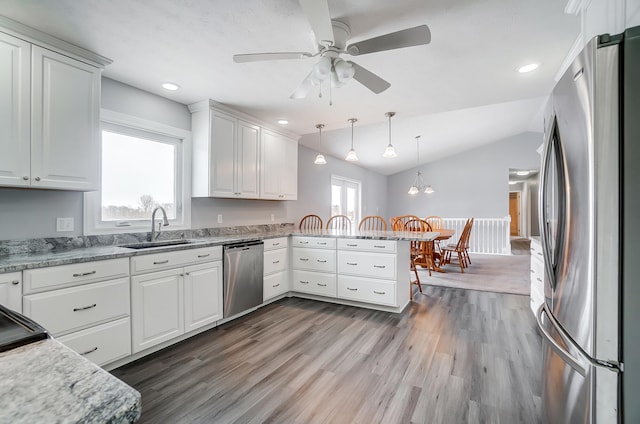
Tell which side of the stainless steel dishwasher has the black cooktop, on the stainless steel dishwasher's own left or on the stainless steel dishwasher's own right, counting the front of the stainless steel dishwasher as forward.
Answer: on the stainless steel dishwasher's own right

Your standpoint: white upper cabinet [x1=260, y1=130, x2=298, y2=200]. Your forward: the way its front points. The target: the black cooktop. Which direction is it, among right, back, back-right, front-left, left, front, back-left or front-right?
front-right

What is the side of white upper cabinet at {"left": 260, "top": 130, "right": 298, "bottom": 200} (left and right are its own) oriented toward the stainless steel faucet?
right

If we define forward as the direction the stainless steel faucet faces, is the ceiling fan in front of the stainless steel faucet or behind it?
in front
